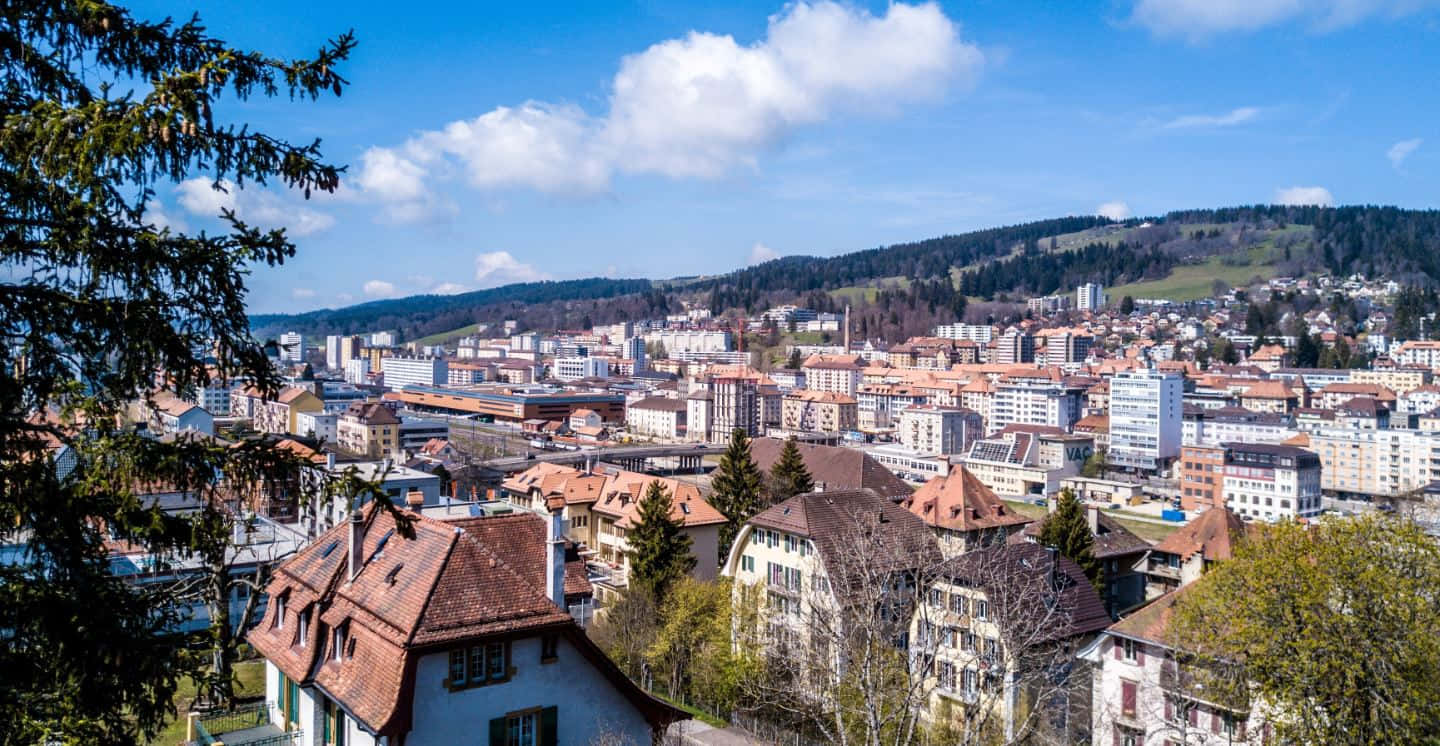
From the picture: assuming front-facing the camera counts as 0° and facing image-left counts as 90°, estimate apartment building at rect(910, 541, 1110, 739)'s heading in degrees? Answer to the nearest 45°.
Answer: approximately 45°

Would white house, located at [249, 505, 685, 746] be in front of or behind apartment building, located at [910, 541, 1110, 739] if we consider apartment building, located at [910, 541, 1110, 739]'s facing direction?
in front
